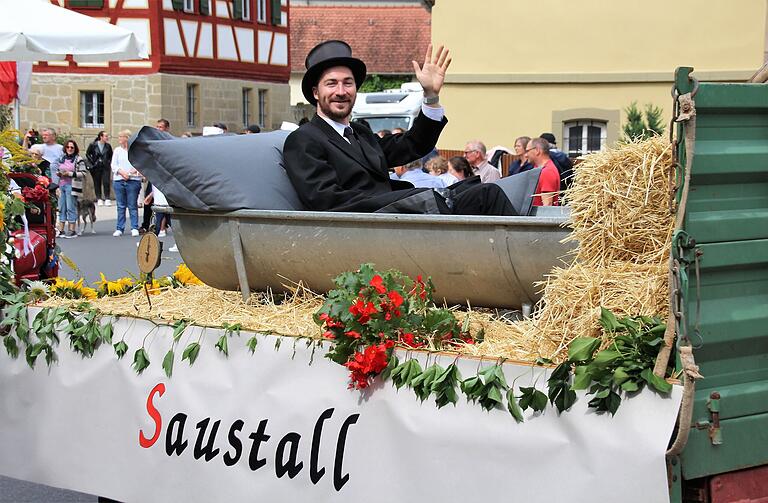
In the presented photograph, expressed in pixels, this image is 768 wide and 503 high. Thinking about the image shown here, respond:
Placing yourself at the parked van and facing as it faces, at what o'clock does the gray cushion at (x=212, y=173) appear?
The gray cushion is roughly at 12 o'clock from the parked van.

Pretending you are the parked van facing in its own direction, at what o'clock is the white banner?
The white banner is roughly at 12 o'clock from the parked van.

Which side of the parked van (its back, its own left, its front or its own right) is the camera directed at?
front

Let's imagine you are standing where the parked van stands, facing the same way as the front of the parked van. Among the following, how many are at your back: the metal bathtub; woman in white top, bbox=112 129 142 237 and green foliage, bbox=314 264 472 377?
0

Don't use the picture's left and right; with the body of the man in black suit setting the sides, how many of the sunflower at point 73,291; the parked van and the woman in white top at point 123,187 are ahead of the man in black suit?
0

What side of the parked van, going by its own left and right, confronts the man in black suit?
front

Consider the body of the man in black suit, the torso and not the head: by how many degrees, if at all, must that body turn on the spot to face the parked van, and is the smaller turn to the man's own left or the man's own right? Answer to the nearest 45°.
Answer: approximately 135° to the man's own left

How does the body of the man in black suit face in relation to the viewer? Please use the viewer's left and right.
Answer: facing the viewer and to the right of the viewer

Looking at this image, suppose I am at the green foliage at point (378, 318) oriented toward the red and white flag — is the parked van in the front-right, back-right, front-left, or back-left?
front-right

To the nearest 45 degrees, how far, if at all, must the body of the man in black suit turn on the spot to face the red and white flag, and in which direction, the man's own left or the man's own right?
approximately 180°

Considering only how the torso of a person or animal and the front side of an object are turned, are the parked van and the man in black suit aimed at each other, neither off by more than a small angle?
no

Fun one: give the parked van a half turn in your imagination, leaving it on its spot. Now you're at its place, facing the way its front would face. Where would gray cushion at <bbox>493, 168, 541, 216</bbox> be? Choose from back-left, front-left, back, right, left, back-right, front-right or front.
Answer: back

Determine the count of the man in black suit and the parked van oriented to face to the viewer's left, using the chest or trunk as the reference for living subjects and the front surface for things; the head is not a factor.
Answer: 0

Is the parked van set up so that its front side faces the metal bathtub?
yes

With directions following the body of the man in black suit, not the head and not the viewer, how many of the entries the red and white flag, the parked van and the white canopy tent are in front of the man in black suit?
0
